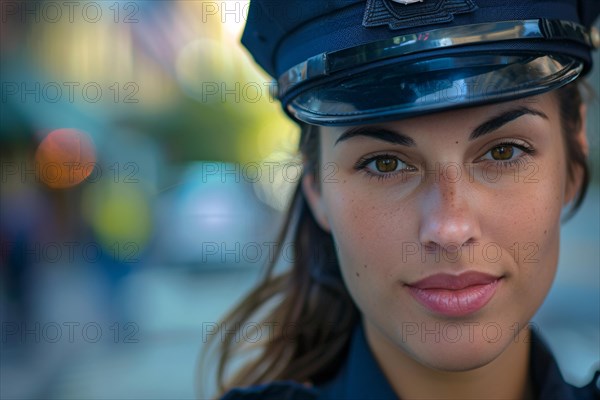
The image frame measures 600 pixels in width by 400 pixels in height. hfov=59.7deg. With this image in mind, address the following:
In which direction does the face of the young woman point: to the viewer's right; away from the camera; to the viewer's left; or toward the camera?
toward the camera

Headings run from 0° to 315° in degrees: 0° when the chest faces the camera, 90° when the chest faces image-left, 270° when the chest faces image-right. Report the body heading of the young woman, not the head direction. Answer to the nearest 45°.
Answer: approximately 0°
